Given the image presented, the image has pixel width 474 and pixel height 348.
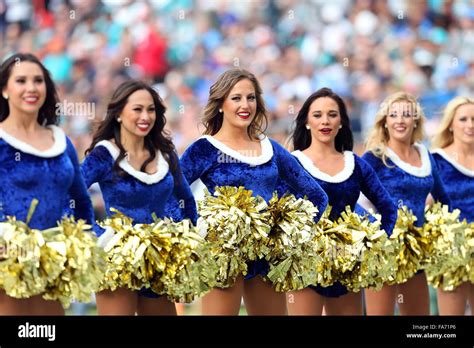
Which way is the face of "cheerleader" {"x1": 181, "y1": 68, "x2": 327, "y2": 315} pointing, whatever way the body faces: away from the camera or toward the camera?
toward the camera

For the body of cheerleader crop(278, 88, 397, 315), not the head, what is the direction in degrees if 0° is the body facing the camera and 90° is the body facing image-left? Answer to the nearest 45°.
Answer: approximately 0°

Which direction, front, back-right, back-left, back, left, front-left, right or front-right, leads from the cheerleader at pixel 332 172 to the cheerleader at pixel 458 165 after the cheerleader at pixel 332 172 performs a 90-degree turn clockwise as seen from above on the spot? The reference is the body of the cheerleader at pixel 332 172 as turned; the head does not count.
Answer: back-right

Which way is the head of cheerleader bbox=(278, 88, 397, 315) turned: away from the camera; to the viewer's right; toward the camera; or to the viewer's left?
toward the camera

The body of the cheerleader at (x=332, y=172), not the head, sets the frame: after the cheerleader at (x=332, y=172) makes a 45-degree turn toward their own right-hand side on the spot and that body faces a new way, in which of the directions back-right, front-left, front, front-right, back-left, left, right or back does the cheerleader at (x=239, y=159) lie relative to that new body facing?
front

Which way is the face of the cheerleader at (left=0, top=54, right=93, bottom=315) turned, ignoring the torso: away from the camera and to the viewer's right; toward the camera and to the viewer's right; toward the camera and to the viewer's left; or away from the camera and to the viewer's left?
toward the camera and to the viewer's right

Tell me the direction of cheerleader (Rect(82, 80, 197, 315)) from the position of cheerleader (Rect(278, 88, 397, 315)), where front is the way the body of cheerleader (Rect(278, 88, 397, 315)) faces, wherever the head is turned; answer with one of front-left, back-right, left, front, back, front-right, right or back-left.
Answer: front-right

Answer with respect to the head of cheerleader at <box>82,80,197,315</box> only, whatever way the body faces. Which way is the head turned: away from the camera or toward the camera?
toward the camera

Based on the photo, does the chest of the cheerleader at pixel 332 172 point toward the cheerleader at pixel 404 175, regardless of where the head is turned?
no
